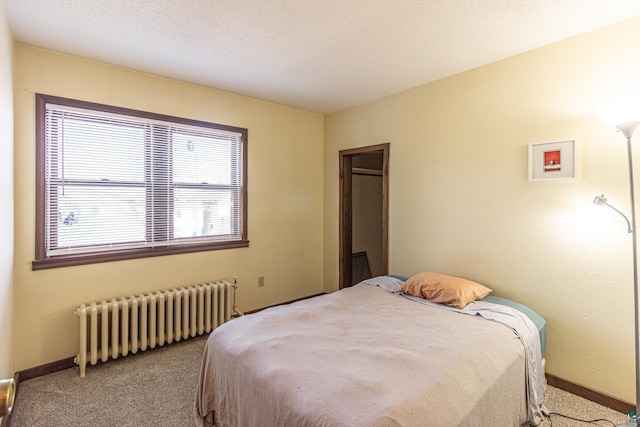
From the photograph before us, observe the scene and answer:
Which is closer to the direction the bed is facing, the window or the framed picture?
the window

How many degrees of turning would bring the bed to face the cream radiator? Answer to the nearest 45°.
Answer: approximately 45° to its right

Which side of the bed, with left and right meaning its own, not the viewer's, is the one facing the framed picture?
back

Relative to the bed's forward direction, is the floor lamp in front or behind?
behind

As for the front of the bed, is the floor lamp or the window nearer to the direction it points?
the window

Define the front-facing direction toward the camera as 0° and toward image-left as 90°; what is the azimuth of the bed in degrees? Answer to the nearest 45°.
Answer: approximately 45°

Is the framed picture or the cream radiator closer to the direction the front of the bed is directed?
the cream radiator

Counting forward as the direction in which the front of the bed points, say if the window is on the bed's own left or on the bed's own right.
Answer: on the bed's own right
